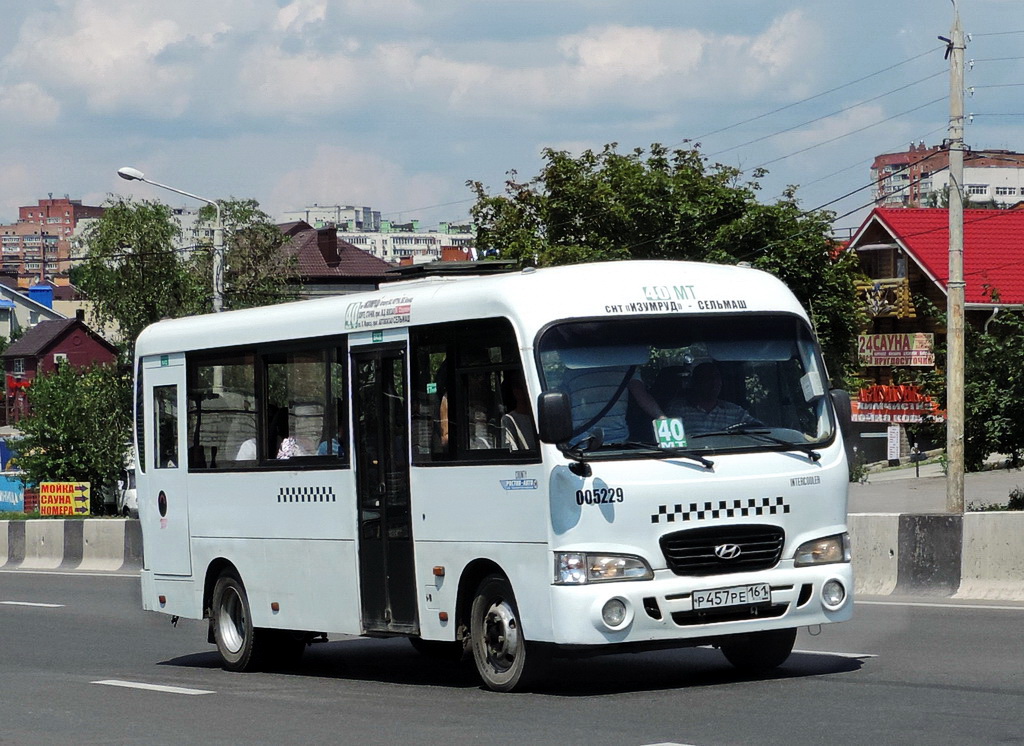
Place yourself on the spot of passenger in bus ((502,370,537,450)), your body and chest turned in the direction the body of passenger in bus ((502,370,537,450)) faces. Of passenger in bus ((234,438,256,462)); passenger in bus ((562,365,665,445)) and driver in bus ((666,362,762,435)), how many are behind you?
1

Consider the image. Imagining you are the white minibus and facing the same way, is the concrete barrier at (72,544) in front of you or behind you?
behind

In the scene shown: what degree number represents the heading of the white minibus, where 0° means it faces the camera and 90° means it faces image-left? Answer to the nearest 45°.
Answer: approximately 315°

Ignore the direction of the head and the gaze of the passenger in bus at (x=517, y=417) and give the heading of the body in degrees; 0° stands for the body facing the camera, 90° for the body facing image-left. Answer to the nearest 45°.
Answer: approximately 315°

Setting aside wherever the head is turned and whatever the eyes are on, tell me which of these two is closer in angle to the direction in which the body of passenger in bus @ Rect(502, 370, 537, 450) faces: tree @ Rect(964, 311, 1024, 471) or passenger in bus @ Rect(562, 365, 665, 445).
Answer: the passenger in bus

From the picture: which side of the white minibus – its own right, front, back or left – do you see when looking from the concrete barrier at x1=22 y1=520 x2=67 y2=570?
back

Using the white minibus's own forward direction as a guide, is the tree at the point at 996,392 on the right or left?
on its left

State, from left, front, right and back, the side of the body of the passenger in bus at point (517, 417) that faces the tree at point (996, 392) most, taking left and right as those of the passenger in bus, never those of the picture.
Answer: left

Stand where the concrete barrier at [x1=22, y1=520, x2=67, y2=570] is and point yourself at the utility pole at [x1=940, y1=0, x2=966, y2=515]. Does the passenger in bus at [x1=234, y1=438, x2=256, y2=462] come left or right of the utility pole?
right

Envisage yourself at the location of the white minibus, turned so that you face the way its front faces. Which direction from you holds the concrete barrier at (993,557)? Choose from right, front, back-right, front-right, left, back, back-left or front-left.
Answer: left

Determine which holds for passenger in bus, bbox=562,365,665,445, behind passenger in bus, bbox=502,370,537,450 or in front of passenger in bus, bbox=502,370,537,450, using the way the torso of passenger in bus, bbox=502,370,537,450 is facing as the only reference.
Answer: in front

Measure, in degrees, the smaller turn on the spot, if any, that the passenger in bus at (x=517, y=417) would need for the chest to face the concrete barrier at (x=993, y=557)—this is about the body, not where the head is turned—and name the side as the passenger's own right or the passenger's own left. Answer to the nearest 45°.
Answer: approximately 90° to the passenger's own left

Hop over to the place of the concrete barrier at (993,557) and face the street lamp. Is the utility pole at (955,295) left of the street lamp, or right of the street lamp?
right

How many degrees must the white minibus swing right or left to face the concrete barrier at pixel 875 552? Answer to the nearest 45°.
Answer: approximately 90° to its left

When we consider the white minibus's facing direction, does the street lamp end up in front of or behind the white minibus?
behind
